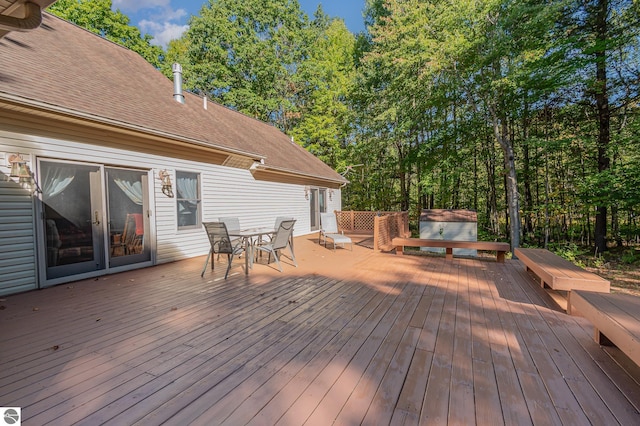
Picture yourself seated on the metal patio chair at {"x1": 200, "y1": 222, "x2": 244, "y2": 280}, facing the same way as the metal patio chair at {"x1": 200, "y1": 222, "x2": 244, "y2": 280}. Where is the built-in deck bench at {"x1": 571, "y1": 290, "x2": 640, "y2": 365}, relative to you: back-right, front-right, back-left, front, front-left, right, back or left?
right

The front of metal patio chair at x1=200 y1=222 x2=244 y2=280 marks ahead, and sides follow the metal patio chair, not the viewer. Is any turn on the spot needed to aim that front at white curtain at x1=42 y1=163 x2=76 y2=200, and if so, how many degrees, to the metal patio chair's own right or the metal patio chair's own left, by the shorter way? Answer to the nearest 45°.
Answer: approximately 135° to the metal patio chair's own left

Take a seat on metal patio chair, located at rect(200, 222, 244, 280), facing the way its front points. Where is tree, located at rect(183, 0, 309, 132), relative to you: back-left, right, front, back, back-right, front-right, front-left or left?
front-left

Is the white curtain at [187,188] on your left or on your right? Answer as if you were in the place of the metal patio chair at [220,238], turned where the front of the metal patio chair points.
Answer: on your left

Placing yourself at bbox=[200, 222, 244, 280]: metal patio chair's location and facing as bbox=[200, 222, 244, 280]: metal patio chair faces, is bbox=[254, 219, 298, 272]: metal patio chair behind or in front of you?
in front

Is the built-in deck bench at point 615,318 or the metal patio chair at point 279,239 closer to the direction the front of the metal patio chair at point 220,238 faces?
the metal patio chair

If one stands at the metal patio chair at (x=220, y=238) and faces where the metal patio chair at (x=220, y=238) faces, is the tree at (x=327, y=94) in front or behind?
in front

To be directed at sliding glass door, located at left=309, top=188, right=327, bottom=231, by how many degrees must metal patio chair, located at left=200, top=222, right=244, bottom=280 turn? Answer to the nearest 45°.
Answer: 0° — it already faces it

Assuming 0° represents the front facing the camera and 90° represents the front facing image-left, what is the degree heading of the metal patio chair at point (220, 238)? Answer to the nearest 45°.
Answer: approximately 225°
